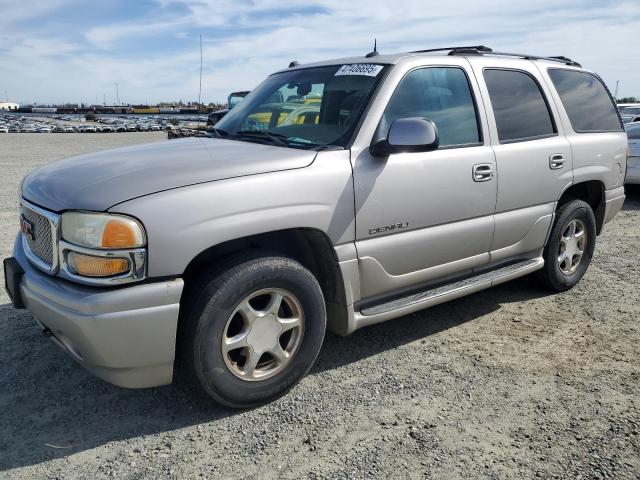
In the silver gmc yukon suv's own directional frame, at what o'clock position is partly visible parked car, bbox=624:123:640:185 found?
The partly visible parked car is roughly at 6 o'clock from the silver gmc yukon suv.

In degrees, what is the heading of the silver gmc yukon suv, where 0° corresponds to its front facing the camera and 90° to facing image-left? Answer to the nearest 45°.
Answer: approximately 45°
